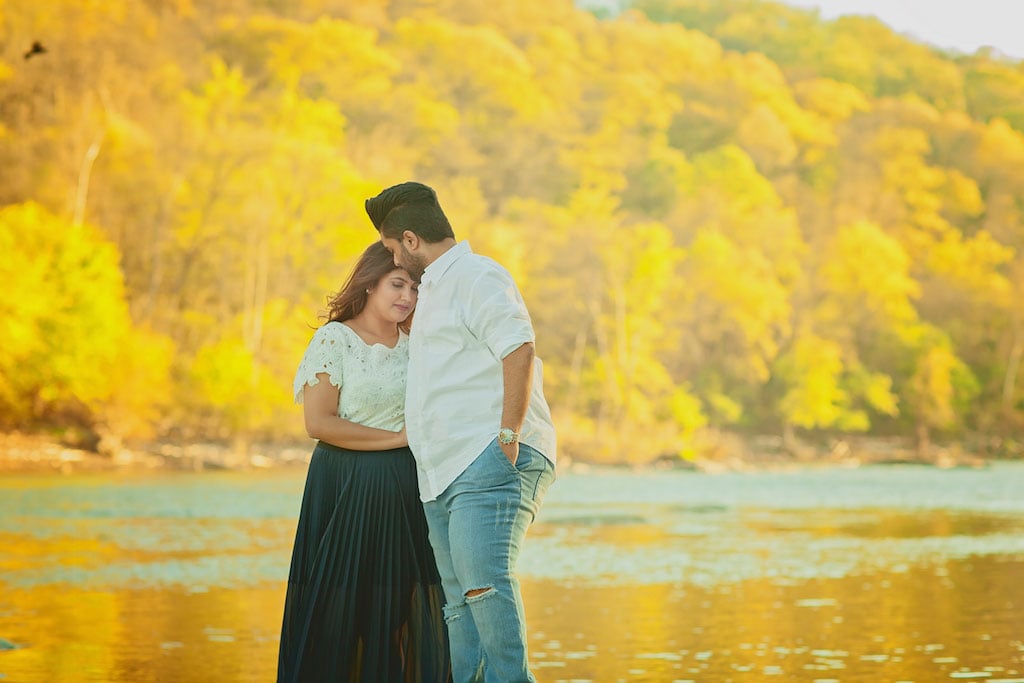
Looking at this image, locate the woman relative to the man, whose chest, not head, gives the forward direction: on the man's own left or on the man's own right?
on the man's own right

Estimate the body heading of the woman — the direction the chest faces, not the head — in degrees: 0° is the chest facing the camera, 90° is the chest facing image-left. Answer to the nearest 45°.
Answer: approximately 315°

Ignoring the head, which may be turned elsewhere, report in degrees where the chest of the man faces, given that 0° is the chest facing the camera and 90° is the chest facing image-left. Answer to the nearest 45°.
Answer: approximately 45°

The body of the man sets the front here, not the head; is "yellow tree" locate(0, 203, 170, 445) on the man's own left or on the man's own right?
on the man's own right

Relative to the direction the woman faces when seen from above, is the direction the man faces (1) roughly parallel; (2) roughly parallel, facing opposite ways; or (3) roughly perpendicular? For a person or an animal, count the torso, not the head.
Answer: roughly perpendicular

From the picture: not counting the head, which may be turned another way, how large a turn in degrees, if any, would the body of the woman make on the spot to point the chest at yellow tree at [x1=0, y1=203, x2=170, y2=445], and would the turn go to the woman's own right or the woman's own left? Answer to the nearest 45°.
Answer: approximately 135° to the woman's own left

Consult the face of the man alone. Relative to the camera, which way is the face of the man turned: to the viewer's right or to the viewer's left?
to the viewer's left

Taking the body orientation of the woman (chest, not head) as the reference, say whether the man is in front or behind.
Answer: in front

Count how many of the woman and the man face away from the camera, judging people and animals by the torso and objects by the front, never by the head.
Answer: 0
